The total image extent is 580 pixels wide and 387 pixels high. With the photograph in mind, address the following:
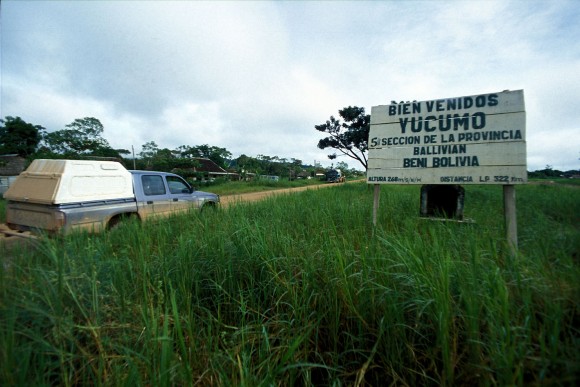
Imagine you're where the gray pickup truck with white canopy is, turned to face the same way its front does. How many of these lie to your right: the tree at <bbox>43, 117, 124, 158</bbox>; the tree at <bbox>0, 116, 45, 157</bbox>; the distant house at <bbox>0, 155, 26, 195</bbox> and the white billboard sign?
1

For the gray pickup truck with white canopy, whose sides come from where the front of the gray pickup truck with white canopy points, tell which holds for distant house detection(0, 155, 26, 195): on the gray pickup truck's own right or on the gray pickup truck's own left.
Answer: on the gray pickup truck's own left

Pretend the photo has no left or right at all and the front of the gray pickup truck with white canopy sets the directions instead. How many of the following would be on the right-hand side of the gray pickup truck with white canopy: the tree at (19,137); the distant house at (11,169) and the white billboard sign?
1

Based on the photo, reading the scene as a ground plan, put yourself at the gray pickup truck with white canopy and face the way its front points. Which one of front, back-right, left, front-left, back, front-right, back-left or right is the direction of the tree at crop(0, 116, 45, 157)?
front-left

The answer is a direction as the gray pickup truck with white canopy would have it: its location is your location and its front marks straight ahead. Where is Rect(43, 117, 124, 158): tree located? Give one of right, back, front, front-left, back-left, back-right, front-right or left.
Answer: front-left

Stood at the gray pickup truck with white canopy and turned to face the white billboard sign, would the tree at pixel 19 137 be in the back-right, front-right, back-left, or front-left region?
back-left

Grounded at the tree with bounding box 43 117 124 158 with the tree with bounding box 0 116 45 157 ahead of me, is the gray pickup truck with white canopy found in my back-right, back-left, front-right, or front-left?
back-left

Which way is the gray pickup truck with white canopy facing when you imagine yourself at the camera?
facing away from the viewer and to the right of the viewer

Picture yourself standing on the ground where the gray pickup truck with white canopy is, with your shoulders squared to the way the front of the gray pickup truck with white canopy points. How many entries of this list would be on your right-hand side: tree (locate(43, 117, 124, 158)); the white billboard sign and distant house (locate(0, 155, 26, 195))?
1

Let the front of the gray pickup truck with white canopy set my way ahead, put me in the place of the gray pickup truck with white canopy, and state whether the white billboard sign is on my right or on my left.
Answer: on my right
